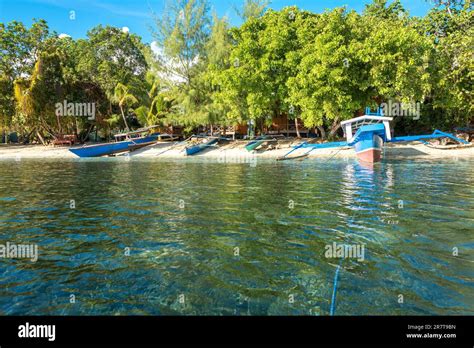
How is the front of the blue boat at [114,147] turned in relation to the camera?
facing the viewer and to the left of the viewer

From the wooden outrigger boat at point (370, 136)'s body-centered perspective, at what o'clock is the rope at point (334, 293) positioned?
The rope is roughly at 12 o'clock from the wooden outrigger boat.

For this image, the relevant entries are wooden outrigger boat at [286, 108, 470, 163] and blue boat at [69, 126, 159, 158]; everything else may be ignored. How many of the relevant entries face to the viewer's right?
0

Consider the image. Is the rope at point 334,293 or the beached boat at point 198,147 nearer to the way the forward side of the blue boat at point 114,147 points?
the rope

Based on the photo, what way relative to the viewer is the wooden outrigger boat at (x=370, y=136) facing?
toward the camera
